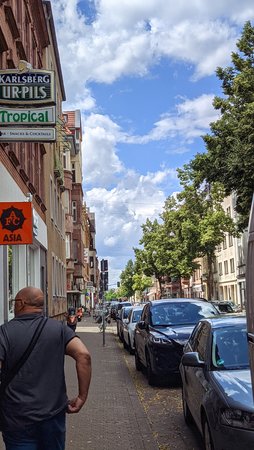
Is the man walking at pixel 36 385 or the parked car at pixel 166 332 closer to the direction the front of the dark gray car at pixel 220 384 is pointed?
the man walking

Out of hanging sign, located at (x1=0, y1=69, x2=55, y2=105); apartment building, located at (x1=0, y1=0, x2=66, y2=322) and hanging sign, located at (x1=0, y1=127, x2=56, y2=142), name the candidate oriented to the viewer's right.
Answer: the apartment building

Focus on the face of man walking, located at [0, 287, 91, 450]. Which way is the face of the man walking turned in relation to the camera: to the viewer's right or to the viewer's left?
to the viewer's left

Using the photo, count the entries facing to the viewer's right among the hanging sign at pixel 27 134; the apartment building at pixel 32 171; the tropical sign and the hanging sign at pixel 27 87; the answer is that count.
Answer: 1

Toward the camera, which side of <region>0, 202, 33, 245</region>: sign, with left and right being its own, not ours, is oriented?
front

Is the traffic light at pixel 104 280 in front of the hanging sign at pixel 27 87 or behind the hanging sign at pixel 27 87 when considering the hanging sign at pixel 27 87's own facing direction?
behind

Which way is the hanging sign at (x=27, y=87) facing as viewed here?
toward the camera

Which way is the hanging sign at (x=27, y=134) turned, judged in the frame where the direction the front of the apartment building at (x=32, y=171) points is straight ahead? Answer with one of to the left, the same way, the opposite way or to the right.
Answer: to the right

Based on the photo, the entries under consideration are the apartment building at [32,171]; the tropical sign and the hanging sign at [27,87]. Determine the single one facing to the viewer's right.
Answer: the apartment building

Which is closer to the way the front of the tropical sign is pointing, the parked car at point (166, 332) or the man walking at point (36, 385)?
the man walking

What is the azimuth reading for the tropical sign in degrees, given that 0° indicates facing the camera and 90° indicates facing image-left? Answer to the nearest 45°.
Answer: approximately 0°

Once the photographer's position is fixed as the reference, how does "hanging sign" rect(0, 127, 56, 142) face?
facing the viewer
